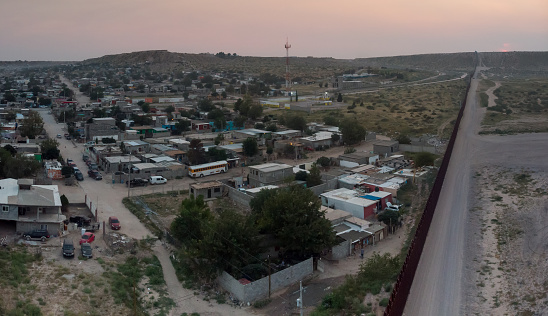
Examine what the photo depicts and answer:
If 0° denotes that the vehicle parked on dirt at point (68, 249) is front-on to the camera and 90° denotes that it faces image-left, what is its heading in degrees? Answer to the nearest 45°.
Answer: approximately 0°

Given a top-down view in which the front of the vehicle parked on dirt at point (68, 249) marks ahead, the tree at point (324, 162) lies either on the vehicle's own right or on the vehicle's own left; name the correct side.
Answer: on the vehicle's own left

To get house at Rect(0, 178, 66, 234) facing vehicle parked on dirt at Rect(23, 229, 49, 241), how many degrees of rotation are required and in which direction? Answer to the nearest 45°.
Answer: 0° — it already faces it

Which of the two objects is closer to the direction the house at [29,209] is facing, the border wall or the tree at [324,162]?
the border wall
